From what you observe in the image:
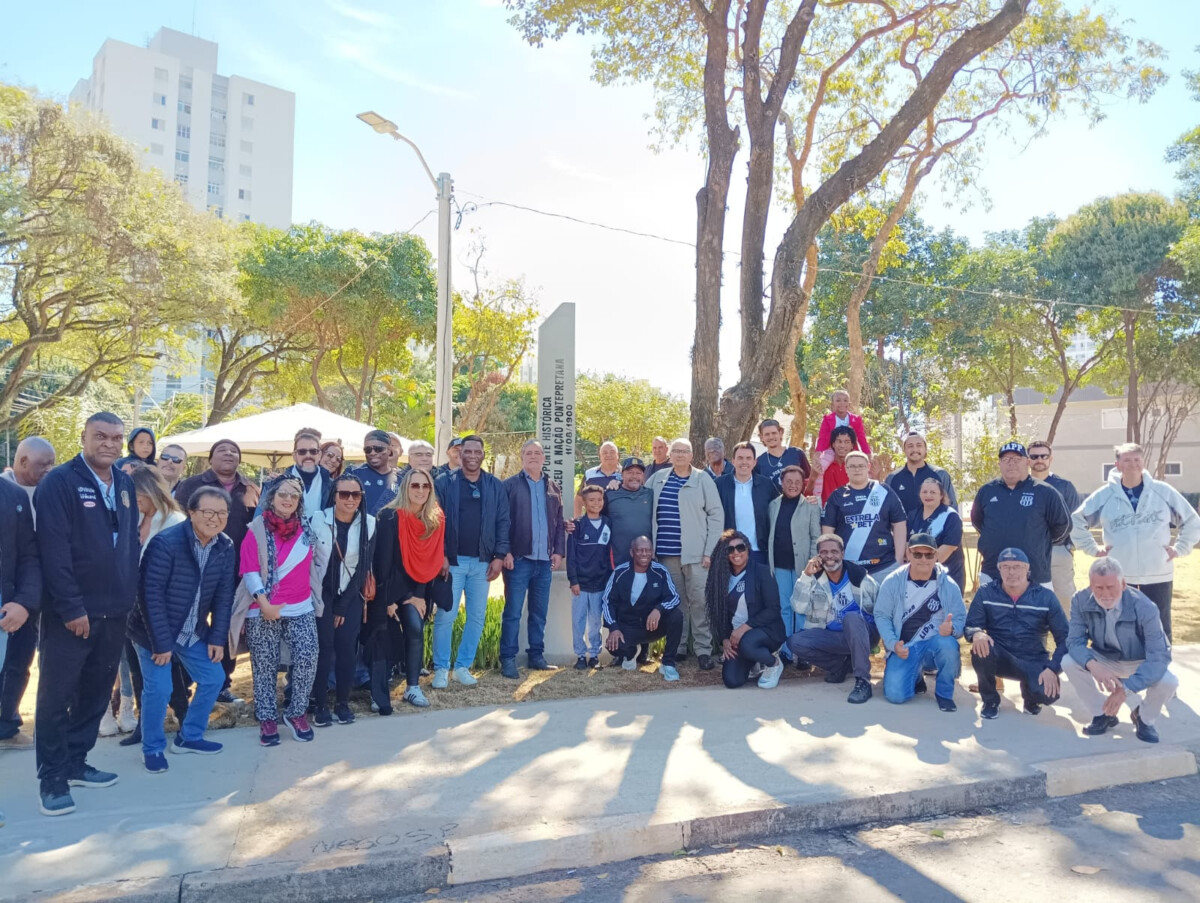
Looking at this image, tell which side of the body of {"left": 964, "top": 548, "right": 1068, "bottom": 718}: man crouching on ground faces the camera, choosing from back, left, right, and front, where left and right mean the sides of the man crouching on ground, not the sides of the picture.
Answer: front

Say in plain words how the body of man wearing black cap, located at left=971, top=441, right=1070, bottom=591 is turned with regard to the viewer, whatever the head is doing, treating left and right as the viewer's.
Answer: facing the viewer

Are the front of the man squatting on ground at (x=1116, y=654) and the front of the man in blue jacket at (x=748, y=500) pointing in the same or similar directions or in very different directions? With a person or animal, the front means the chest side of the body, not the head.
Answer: same or similar directions

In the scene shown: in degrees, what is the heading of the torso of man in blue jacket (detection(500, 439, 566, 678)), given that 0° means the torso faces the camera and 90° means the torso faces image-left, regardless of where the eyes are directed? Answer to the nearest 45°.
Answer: approximately 0°

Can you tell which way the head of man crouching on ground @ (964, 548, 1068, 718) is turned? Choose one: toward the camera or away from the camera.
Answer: toward the camera

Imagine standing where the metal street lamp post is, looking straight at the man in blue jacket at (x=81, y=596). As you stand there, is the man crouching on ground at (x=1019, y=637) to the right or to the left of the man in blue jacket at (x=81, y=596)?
left

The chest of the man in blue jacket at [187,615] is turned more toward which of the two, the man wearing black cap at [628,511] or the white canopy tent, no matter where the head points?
the man wearing black cap

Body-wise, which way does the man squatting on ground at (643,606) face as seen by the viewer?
toward the camera

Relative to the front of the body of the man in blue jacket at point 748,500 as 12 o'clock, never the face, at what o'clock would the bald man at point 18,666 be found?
The bald man is roughly at 2 o'clock from the man in blue jacket.

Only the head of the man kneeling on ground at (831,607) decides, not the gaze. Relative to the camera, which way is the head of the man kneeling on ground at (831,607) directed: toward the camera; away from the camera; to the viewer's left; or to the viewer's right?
toward the camera

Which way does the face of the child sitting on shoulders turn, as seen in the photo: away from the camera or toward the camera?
toward the camera

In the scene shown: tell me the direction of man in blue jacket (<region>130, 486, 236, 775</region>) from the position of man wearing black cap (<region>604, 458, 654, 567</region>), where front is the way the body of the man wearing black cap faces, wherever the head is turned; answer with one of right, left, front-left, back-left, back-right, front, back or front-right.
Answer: front-right

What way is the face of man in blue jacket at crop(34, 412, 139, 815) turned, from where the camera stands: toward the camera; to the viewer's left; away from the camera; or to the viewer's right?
toward the camera

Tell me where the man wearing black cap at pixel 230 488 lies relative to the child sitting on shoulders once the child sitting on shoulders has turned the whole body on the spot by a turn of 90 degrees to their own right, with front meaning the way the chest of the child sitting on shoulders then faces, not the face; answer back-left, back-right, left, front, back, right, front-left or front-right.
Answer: front-left

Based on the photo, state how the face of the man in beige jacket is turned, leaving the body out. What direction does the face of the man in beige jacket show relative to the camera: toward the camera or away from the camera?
toward the camera

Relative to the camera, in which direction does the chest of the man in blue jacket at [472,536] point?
toward the camera

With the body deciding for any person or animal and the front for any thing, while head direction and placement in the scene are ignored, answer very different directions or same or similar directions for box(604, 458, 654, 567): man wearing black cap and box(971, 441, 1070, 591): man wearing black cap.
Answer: same or similar directions

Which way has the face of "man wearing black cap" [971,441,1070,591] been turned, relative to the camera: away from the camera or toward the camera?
toward the camera

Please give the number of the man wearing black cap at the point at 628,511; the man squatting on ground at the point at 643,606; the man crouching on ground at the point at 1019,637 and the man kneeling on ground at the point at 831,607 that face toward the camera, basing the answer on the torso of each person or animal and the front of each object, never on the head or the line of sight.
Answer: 4
